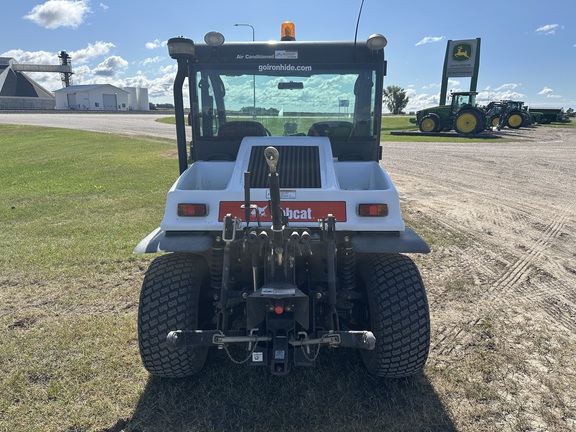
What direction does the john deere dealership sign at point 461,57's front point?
toward the camera

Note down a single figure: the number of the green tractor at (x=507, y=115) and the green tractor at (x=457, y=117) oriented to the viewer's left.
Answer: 2

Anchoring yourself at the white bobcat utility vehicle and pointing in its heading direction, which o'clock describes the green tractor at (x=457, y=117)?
The green tractor is roughly at 1 o'clock from the white bobcat utility vehicle.

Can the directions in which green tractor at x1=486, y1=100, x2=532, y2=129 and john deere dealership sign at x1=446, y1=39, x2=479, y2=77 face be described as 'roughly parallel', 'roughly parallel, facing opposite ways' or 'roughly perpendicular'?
roughly perpendicular

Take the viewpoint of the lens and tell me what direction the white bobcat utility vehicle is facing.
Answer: facing away from the viewer

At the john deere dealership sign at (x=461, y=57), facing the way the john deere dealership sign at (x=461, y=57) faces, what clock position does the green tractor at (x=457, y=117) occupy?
The green tractor is roughly at 12 o'clock from the john deere dealership sign.

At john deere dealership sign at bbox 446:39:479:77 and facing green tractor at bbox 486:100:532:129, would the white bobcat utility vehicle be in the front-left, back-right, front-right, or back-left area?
back-right

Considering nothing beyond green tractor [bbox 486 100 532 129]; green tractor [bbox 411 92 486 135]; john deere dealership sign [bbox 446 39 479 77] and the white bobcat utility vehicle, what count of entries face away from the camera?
1

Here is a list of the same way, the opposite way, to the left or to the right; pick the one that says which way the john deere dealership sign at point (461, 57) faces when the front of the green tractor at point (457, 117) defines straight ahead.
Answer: to the left

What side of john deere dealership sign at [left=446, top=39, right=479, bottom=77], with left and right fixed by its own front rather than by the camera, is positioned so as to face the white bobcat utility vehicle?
front

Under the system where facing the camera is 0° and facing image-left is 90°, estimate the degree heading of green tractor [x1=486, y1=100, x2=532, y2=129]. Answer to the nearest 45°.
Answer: approximately 90°

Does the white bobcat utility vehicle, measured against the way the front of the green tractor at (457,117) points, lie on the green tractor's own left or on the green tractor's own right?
on the green tractor's own left

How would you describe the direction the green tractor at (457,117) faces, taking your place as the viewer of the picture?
facing to the left of the viewer

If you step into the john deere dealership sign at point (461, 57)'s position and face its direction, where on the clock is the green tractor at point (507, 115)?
The green tractor is roughly at 8 o'clock from the john deere dealership sign.

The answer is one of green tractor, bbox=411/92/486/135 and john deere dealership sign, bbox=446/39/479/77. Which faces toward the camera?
the john deere dealership sign
